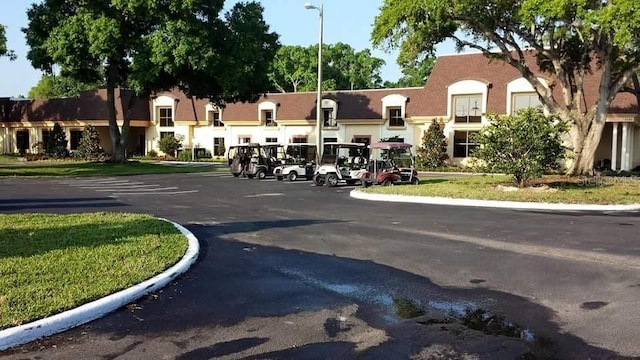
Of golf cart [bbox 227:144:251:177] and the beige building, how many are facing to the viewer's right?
0

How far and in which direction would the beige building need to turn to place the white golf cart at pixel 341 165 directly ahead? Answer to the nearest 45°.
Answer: approximately 45° to its right

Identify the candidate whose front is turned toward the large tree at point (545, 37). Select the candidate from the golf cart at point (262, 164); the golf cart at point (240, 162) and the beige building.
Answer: the beige building

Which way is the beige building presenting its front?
toward the camera

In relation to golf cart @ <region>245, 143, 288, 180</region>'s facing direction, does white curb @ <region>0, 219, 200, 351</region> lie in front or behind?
in front

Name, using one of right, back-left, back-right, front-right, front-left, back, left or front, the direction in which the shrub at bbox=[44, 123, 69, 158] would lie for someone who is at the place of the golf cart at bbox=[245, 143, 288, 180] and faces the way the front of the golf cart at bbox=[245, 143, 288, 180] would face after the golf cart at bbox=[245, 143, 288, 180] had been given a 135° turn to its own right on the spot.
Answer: front-left

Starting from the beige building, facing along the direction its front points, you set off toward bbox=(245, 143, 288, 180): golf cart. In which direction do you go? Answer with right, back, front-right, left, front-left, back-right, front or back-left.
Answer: front-right

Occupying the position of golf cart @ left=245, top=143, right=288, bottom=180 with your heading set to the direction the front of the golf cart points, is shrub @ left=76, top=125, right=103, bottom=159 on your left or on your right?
on your right

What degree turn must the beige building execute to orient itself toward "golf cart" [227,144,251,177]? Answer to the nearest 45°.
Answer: approximately 45° to its right

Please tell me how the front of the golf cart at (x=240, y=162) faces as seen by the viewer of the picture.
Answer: facing the viewer and to the left of the viewer

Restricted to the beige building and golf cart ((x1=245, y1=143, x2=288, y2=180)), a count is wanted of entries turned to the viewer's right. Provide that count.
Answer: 0

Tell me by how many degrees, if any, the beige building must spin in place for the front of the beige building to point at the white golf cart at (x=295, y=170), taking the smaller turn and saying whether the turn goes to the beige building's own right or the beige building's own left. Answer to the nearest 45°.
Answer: approximately 45° to the beige building's own right
